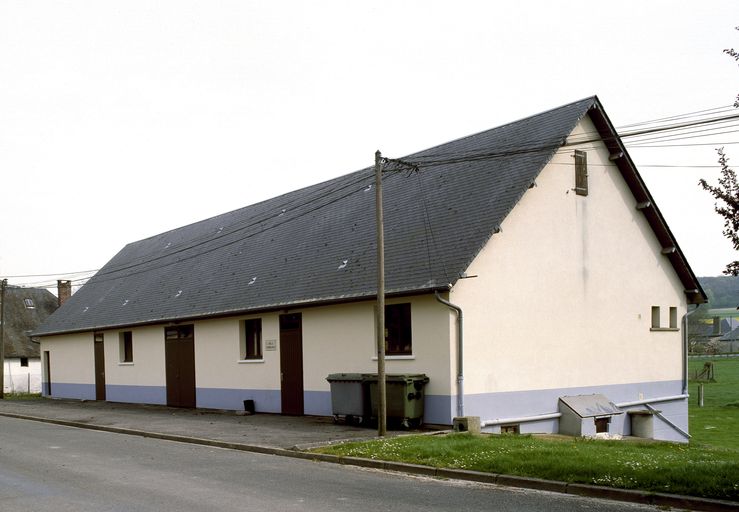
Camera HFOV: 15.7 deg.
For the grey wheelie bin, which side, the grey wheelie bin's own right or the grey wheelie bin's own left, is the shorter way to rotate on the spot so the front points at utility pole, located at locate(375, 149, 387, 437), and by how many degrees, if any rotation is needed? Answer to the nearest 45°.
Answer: approximately 45° to the grey wheelie bin's own left

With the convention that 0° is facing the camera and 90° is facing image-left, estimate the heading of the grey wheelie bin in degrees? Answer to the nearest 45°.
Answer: approximately 45°
